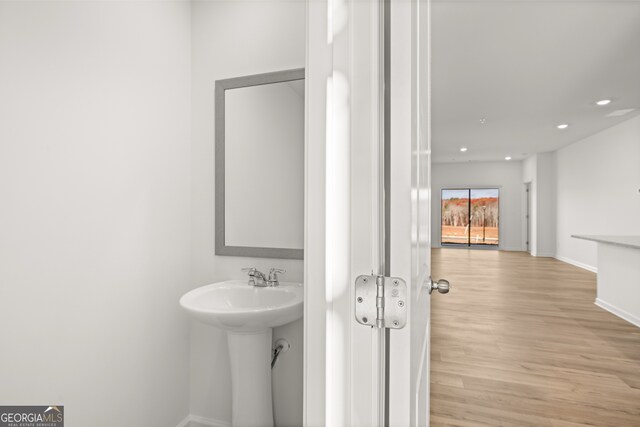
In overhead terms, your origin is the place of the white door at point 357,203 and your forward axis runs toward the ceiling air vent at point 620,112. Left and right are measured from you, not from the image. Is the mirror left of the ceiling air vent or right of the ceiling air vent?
left

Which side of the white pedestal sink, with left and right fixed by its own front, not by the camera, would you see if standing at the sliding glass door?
back

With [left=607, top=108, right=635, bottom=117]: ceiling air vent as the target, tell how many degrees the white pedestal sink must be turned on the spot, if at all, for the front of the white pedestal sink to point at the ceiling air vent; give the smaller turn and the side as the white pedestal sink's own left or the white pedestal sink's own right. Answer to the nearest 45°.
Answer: approximately 180°

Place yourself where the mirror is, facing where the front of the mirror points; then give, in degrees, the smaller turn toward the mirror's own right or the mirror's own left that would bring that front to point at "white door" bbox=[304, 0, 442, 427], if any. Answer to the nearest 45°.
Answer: approximately 45° to the mirror's own left

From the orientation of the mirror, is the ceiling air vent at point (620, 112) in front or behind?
behind

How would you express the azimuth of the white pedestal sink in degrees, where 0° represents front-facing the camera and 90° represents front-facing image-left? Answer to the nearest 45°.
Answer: approximately 45°

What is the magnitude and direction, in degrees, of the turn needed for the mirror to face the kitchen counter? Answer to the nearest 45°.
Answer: approximately 135° to its left

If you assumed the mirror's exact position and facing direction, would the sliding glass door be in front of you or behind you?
behind

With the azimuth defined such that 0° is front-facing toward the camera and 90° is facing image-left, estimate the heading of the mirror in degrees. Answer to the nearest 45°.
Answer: approximately 45°

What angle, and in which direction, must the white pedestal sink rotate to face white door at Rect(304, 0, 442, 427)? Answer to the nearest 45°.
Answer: approximately 45° to its left
